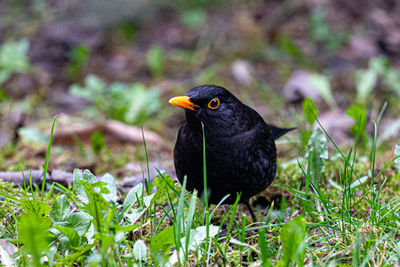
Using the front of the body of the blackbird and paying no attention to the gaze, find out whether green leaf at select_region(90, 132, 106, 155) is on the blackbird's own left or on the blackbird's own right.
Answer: on the blackbird's own right

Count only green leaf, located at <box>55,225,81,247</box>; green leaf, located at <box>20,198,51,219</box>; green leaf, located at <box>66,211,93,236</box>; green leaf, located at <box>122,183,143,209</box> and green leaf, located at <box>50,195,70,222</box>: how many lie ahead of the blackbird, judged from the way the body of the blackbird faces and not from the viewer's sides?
5

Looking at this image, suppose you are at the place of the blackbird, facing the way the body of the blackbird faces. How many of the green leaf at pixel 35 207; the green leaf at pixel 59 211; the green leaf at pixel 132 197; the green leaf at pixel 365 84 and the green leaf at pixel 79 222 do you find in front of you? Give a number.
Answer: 4

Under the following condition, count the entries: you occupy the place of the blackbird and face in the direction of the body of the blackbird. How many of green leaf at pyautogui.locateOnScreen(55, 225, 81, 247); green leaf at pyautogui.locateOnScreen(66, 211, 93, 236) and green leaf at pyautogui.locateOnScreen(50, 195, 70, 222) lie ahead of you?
3

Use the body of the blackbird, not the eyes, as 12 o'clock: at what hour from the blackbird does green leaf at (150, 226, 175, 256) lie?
The green leaf is roughly at 11 o'clock from the blackbird.

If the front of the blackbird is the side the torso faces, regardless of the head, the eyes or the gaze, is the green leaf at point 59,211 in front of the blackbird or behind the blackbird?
in front

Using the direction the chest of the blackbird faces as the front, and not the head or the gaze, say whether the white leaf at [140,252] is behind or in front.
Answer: in front

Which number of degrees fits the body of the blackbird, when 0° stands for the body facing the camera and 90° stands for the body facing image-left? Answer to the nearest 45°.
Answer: approximately 45°

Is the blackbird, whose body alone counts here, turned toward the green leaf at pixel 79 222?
yes

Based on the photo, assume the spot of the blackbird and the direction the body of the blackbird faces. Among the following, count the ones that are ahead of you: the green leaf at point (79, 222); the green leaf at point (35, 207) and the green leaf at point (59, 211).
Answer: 3
